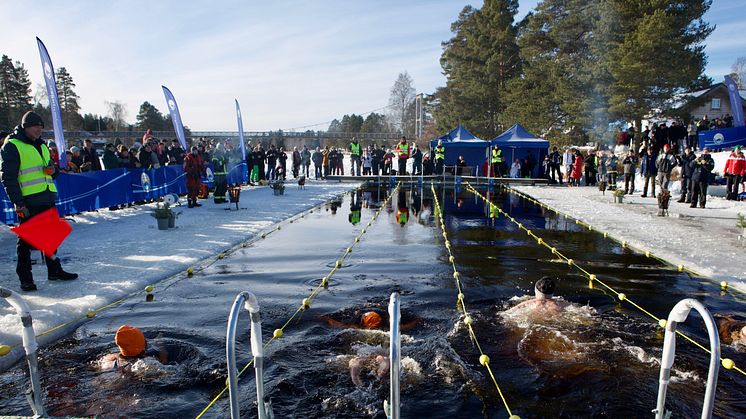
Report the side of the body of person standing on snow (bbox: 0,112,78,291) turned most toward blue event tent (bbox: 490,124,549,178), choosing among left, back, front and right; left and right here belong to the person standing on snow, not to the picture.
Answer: left

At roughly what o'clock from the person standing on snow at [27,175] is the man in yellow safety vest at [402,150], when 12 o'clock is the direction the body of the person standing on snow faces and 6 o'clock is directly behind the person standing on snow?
The man in yellow safety vest is roughly at 9 o'clock from the person standing on snow.

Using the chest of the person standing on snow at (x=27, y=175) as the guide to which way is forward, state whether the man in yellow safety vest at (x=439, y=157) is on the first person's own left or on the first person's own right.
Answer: on the first person's own left

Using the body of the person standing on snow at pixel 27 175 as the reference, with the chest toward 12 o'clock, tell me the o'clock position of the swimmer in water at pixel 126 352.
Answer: The swimmer in water is roughly at 1 o'clock from the person standing on snow.

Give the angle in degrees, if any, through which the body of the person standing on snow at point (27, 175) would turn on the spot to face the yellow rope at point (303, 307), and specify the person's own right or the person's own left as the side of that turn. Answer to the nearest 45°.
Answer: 0° — they already face it

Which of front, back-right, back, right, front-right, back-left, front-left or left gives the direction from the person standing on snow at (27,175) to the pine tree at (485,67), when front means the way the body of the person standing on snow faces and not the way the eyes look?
left

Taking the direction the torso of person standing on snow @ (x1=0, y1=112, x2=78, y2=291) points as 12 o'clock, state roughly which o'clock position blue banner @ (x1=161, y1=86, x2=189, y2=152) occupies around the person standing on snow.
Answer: The blue banner is roughly at 8 o'clock from the person standing on snow.

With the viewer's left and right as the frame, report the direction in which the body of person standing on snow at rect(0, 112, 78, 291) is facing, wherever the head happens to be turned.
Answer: facing the viewer and to the right of the viewer

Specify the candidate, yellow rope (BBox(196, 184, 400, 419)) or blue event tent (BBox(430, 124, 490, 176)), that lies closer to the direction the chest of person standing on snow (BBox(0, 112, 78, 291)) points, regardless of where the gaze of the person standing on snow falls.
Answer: the yellow rope

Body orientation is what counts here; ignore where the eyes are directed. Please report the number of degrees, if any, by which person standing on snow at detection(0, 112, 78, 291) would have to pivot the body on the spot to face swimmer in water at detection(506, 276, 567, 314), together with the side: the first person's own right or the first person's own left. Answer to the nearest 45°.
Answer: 0° — they already face them

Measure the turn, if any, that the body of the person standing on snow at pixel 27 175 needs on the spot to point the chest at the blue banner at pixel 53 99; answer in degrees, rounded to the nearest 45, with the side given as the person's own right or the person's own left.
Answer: approximately 135° to the person's own left

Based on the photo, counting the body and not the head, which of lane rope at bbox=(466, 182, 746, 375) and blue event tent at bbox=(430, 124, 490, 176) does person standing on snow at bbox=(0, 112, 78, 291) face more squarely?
the lane rope

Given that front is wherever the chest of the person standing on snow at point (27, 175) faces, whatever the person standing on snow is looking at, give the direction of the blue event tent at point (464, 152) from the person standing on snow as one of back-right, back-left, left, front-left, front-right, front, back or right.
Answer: left

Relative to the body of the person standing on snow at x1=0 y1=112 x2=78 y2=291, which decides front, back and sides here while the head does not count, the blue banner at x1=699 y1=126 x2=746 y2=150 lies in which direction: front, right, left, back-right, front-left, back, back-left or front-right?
front-left

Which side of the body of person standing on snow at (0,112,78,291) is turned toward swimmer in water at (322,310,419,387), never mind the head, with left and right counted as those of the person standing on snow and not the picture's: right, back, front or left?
front

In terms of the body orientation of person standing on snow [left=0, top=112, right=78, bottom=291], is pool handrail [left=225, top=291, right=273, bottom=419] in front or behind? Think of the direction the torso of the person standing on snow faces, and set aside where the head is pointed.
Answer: in front

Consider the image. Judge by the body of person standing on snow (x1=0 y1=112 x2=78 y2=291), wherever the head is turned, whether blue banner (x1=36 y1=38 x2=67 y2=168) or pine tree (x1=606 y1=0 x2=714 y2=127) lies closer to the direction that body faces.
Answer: the pine tree
